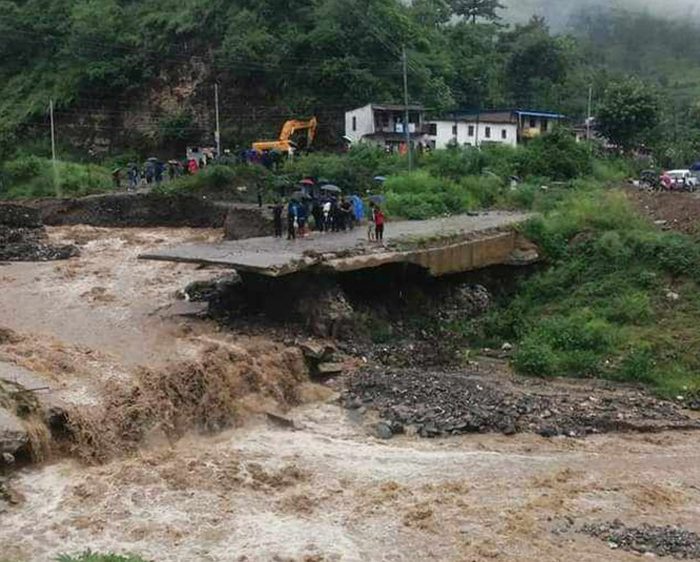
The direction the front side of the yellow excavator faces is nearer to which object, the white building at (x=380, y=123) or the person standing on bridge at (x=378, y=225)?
the white building

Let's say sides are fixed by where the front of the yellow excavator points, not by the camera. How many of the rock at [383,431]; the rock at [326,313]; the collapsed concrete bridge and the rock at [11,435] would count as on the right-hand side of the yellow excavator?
4

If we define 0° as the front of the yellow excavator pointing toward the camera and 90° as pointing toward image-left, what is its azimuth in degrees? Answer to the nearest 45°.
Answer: approximately 270°

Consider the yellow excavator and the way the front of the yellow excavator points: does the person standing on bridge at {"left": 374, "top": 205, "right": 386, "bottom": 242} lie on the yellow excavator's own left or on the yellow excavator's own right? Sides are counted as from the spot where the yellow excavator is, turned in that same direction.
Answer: on the yellow excavator's own right

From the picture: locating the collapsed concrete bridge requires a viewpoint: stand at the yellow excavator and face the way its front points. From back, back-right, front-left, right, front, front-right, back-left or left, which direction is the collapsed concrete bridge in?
right

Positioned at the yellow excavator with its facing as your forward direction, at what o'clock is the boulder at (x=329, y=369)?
The boulder is roughly at 3 o'clock from the yellow excavator.

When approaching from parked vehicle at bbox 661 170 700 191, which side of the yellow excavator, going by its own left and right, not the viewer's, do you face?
front

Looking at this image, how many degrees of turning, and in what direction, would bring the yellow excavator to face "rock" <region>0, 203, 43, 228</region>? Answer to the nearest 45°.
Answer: approximately 135° to its right
